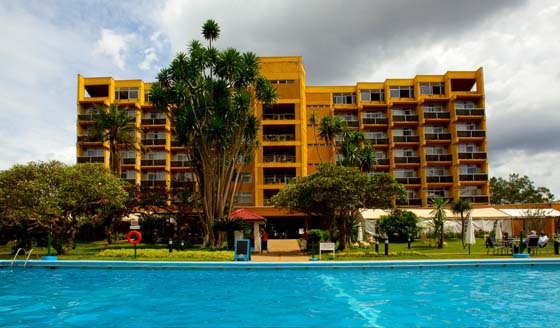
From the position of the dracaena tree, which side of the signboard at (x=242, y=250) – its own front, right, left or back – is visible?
back

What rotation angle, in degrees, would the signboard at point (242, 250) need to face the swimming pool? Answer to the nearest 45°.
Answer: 0° — it already faces it

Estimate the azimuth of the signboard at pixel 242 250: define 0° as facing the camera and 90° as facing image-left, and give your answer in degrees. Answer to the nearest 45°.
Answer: approximately 0°

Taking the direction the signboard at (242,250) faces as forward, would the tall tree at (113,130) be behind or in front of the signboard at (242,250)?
behind

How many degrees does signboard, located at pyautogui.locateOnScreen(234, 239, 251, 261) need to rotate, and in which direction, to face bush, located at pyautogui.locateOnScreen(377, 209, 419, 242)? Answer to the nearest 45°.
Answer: approximately 135° to its left

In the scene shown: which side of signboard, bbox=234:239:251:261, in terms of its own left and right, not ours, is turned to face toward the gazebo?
back

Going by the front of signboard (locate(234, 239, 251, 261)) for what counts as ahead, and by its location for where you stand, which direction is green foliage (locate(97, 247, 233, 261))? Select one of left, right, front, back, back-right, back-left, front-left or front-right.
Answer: back-right

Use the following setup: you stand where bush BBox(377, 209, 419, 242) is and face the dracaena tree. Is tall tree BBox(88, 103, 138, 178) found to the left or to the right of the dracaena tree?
right

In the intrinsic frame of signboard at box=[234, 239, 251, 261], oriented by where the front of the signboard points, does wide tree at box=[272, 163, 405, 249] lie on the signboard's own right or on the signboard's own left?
on the signboard's own left
